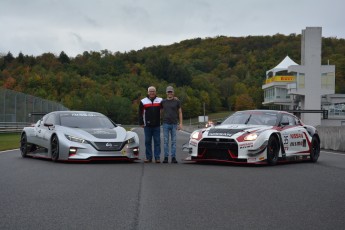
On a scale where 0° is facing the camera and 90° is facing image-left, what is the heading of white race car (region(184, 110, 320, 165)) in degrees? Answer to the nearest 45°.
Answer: approximately 45°

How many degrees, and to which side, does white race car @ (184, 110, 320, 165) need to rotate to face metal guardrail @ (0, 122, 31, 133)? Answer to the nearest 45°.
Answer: approximately 90° to its right

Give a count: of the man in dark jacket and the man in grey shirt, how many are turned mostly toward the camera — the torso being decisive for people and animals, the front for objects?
2

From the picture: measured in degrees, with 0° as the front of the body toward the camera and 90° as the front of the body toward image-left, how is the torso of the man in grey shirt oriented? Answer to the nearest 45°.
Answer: approximately 0°

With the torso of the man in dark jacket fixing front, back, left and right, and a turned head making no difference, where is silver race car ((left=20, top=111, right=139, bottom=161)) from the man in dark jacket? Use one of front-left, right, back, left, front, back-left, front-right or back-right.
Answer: right

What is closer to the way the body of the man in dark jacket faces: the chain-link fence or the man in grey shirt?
the man in grey shirt

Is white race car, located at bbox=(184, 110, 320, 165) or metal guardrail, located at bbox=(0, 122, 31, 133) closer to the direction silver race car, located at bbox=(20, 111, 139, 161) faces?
the white race car

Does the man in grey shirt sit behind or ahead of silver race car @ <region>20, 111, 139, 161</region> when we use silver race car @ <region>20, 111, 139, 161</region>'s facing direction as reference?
ahead

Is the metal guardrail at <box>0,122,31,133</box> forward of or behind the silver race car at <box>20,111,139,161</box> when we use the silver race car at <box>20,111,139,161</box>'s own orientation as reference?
behind

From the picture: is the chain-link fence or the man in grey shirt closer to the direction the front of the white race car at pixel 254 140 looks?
the man in grey shirt
